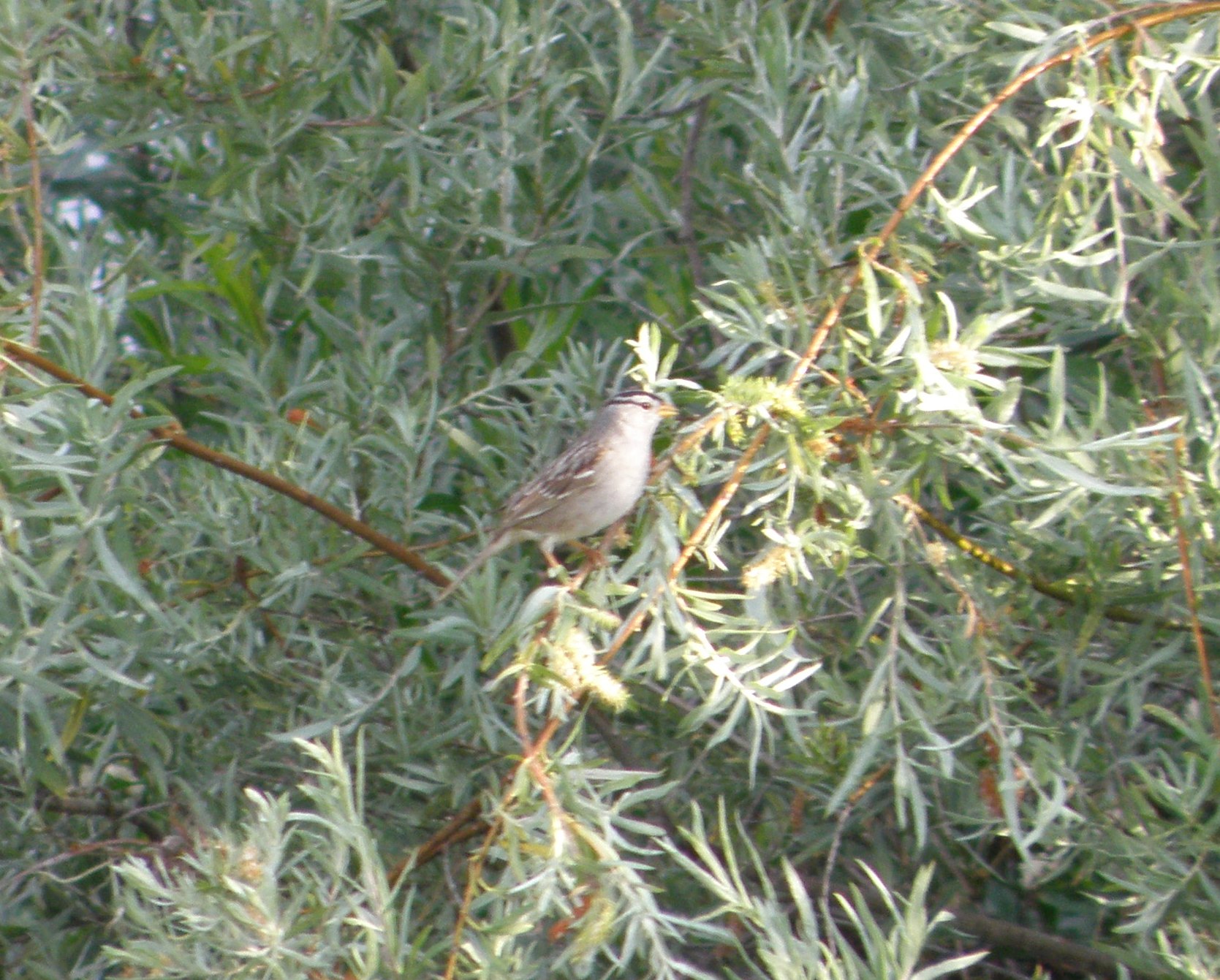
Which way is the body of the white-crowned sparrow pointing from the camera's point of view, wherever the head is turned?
to the viewer's right
